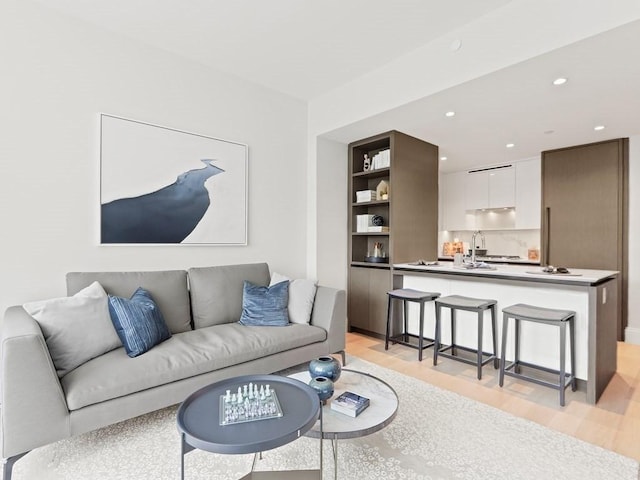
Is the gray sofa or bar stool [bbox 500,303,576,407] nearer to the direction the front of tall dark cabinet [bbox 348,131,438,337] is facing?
the gray sofa

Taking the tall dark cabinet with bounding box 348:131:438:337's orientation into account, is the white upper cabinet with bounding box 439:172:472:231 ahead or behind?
behind

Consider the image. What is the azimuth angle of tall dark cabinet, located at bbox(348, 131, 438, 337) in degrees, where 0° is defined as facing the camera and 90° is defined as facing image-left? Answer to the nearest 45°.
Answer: approximately 45°

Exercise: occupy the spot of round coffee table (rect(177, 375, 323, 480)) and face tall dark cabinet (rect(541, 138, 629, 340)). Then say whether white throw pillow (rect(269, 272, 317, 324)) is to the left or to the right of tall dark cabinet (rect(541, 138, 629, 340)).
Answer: left

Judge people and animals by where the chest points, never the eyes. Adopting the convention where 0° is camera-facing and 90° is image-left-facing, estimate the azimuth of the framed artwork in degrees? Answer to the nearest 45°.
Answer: approximately 315°

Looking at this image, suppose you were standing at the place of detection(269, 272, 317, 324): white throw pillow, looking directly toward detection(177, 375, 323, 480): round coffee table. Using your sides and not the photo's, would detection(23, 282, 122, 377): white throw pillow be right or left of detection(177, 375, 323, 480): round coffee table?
right
